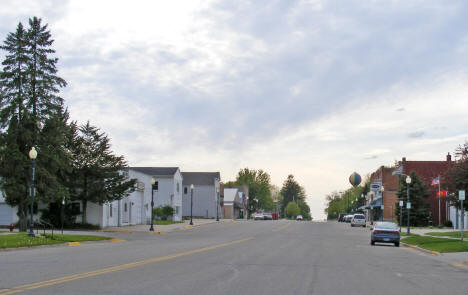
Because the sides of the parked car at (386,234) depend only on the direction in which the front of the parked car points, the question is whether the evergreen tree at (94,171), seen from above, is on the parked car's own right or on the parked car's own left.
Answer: on the parked car's own left

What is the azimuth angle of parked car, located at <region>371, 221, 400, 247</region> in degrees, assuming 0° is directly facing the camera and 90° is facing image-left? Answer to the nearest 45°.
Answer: approximately 180°

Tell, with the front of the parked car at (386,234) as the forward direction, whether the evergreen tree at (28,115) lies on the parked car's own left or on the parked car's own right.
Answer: on the parked car's own left
